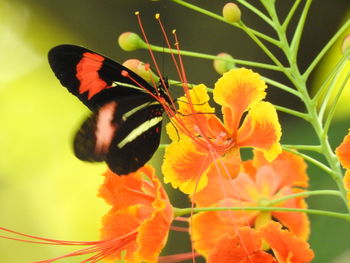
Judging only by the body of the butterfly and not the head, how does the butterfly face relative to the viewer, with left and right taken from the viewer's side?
facing to the right of the viewer
